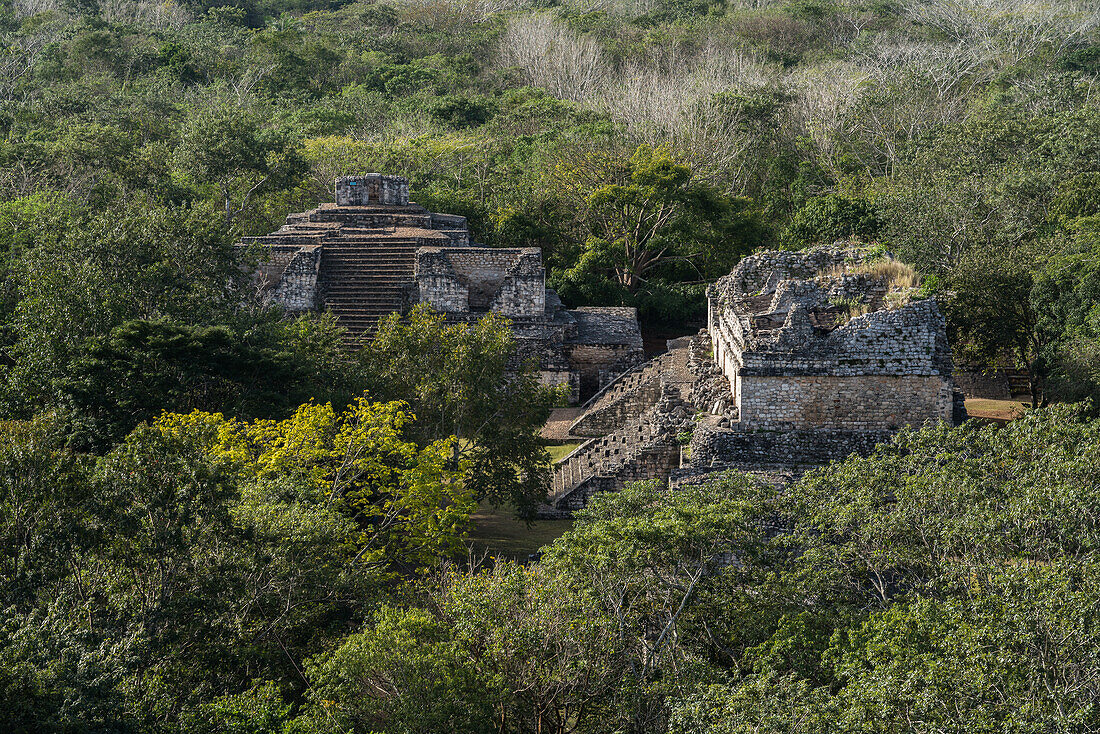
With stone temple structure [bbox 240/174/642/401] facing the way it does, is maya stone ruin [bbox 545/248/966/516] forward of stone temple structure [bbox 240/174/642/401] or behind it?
forward

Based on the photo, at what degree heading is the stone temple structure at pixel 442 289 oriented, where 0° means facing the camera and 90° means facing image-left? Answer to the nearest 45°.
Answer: approximately 0°

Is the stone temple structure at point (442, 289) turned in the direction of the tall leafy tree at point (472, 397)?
yes
